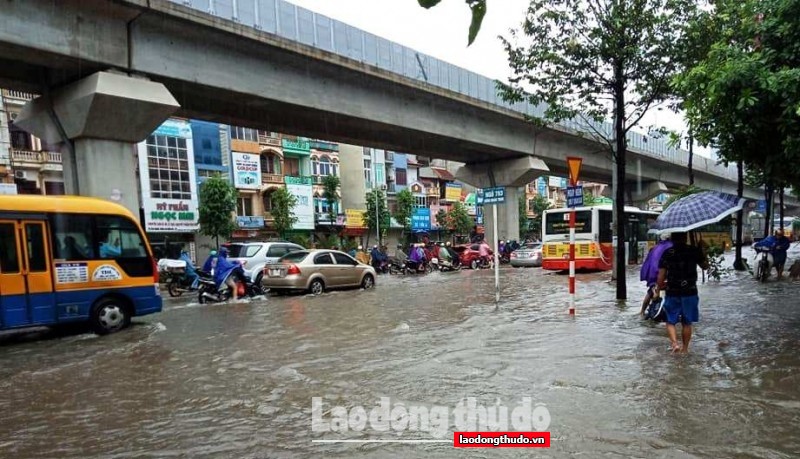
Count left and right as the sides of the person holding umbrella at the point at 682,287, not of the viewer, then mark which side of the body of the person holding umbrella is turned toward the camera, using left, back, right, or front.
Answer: back

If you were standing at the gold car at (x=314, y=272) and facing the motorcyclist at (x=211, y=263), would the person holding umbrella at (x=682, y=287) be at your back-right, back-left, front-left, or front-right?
back-left

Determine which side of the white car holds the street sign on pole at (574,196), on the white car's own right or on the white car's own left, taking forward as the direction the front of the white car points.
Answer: on the white car's own right

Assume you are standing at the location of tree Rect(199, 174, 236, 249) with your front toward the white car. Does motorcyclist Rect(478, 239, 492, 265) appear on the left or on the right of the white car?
left
